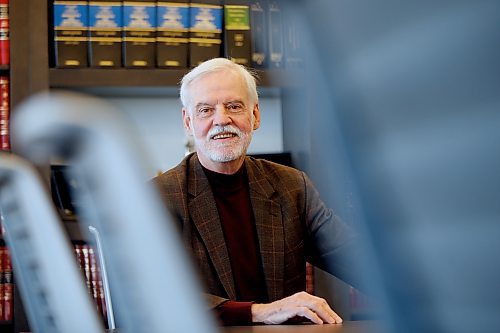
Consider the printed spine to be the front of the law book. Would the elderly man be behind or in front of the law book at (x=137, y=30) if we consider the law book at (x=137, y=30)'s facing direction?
in front

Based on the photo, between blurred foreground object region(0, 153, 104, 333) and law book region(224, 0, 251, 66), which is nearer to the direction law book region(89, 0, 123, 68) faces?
the blurred foreground object

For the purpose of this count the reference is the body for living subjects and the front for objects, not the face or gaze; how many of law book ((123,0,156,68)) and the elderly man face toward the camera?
2

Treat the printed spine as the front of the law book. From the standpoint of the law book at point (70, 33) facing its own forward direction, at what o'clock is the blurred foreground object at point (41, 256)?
The blurred foreground object is roughly at 12 o'clock from the law book.

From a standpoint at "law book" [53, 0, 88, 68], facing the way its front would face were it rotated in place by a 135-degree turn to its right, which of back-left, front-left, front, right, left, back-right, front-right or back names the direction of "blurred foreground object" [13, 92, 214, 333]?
back-left

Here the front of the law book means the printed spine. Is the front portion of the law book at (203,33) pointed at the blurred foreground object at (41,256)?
yes

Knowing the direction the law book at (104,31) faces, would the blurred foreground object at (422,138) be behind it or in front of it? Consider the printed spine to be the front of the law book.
in front

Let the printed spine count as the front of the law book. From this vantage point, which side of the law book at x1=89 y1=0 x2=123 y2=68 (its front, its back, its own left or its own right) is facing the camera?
front

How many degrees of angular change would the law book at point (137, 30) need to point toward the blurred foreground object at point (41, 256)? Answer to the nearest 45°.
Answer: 0° — it already faces it

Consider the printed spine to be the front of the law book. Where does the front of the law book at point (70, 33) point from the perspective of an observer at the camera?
facing the viewer

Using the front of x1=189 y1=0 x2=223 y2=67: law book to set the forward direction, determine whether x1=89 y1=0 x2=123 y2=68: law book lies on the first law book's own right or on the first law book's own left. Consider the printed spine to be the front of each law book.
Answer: on the first law book's own right
